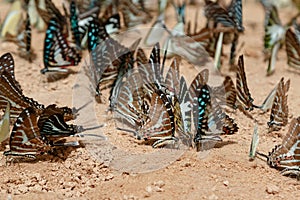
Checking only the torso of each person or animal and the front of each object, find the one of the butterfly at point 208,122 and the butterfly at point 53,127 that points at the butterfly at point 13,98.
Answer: the butterfly at point 208,122

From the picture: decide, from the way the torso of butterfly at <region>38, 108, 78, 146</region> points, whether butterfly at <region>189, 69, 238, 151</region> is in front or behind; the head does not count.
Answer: in front

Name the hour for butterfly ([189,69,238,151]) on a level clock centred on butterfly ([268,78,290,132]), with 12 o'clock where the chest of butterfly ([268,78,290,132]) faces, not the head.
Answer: butterfly ([189,69,238,151]) is roughly at 12 o'clock from butterfly ([268,78,290,132]).

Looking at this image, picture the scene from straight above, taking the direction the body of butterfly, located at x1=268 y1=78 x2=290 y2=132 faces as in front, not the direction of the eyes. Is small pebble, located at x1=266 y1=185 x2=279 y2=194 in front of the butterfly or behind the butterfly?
in front

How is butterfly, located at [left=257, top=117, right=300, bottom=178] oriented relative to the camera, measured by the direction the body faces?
to the viewer's left

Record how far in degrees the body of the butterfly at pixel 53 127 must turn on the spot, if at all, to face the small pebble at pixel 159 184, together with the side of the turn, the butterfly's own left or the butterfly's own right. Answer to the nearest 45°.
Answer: approximately 45° to the butterfly's own right

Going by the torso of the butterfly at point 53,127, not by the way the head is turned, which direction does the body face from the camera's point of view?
to the viewer's right
